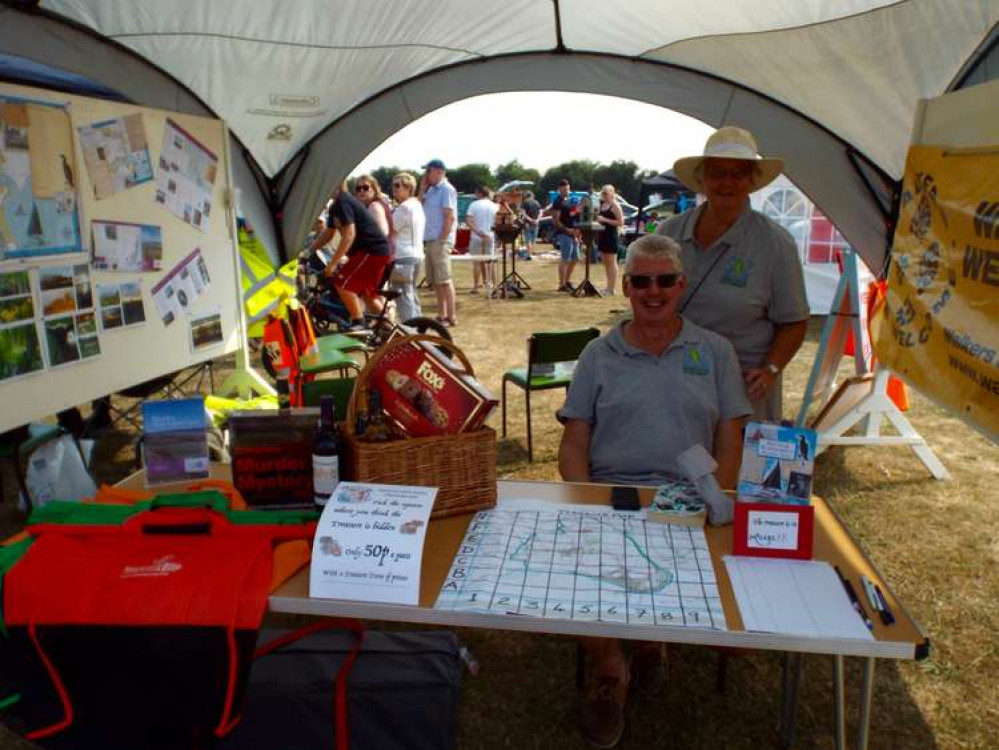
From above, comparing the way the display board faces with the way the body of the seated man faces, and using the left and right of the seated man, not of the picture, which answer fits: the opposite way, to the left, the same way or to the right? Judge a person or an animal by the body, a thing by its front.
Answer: to the left

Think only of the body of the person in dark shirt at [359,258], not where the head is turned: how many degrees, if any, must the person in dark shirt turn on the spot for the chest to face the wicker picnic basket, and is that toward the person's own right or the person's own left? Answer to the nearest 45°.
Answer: approximately 90° to the person's own left

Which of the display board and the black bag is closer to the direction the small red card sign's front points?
the black bag

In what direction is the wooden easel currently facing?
to the viewer's left

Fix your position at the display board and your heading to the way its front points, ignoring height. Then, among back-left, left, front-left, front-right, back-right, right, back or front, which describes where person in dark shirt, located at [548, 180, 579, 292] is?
left

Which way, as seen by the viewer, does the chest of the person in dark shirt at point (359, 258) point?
to the viewer's left

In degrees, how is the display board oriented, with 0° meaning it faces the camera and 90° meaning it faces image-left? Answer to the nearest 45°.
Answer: approximately 315°

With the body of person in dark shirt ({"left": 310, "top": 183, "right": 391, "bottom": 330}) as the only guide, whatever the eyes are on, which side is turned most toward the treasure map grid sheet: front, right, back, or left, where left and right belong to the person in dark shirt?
left

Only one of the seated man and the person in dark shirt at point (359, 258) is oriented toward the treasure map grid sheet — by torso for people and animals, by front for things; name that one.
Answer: the seated man

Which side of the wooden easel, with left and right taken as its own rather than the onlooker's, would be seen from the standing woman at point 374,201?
front

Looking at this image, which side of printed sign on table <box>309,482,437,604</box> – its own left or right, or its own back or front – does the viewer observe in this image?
front

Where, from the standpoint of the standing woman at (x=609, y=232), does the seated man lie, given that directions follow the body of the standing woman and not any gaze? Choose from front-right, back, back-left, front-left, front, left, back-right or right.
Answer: front-left

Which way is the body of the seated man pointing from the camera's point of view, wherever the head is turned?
toward the camera

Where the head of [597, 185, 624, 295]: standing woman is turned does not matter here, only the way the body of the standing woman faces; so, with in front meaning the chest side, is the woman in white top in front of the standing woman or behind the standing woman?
in front

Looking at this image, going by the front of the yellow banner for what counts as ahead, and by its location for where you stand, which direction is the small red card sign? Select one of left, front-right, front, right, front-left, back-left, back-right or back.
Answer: front-left

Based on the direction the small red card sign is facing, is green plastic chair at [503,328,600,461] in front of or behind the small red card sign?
behind

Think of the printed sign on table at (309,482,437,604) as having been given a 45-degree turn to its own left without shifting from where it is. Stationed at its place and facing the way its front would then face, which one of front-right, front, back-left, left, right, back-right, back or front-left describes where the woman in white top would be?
back-left
